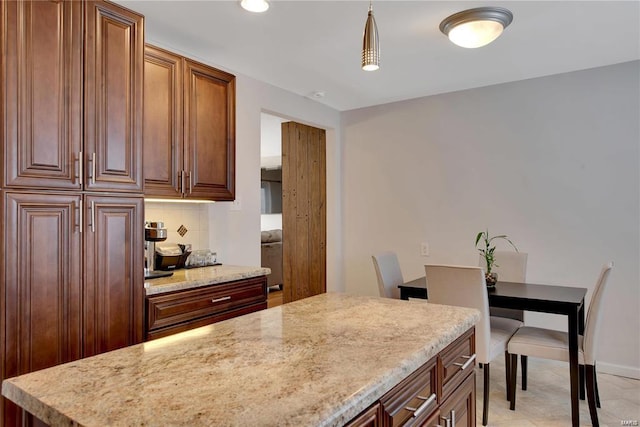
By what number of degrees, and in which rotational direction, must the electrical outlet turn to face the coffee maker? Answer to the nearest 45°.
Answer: approximately 45° to its right

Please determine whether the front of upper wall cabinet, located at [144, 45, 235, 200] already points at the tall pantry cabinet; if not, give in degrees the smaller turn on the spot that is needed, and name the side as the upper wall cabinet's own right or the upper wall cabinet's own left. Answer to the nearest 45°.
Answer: approximately 90° to the upper wall cabinet's own right

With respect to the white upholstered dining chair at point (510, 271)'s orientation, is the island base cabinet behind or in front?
in front

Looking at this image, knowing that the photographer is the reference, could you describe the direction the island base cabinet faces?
facing the viewer and to the right of the viewer

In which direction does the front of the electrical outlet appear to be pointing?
toward the camera

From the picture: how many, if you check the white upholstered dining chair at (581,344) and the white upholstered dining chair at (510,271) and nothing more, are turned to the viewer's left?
1

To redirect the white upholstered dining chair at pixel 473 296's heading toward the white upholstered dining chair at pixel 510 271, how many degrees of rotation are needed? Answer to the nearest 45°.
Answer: approximately 45° to its left

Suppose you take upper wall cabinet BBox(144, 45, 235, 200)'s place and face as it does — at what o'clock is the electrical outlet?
The electrical outlet is roughly at 10 o'clock from the upper wall cabinet.

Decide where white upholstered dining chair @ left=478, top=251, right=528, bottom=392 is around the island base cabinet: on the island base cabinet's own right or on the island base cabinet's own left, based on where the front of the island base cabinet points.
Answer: on the island base cabinet's own left

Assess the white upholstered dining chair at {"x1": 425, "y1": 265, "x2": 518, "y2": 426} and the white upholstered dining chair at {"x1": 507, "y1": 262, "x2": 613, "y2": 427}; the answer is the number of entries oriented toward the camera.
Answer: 0

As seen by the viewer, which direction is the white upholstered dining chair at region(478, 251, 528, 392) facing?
toward the camera

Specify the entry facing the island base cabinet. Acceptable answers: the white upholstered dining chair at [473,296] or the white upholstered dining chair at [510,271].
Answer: the white upholstered dining chair at [510,271]

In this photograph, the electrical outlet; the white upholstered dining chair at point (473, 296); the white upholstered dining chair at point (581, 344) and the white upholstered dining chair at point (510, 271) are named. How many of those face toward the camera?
2

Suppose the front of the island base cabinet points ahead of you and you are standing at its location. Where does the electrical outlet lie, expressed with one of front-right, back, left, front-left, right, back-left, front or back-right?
back-left

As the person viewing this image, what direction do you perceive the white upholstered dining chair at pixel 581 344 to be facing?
facing to the left of the viewer
